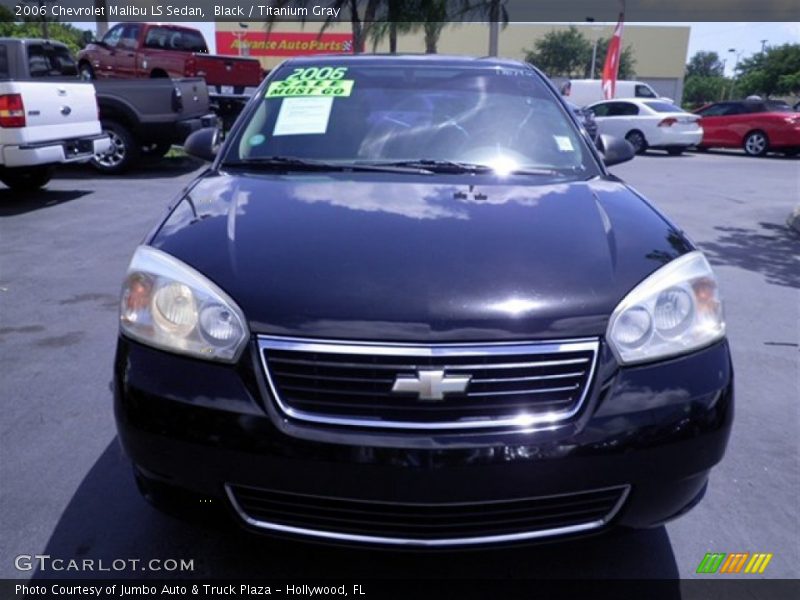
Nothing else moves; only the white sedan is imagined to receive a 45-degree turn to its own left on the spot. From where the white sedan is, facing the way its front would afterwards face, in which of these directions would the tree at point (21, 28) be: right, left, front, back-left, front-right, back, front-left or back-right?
front

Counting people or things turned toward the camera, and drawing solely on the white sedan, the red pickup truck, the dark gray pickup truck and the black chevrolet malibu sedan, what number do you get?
1

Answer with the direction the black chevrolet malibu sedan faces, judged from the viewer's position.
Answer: facing the viewer

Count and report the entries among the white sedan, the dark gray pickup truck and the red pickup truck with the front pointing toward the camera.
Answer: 0

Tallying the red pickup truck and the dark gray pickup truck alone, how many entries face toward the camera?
0

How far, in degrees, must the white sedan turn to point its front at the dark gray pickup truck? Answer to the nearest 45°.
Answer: approximately 90° to its left

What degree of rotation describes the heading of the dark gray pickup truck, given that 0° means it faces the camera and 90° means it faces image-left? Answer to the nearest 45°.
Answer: approximately 135°

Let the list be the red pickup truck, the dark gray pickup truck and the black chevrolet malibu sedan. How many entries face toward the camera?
1

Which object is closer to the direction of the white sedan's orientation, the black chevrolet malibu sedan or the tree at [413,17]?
the tree

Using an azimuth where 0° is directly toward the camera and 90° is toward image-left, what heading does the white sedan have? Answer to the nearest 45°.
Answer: approximately 135°

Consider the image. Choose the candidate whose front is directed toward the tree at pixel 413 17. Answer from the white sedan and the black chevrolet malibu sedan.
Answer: the white sedan

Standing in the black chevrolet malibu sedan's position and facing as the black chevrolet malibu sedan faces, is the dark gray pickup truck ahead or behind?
behind
